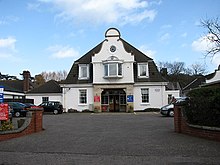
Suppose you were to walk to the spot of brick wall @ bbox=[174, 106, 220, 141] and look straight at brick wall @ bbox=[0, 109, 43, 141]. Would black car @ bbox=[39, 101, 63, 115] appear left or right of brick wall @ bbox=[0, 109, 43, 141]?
right

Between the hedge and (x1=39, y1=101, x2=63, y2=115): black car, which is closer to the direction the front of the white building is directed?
the hedge

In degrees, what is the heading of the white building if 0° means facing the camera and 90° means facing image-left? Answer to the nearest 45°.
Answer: approximately 0°

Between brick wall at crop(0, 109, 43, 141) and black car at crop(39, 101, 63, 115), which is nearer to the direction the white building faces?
the brick wall

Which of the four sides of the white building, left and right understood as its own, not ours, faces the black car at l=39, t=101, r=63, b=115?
right

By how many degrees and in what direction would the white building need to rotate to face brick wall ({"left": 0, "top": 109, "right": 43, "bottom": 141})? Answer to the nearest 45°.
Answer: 0° — it already faces it

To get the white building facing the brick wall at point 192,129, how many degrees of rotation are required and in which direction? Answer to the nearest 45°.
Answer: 0° — it already faces it
